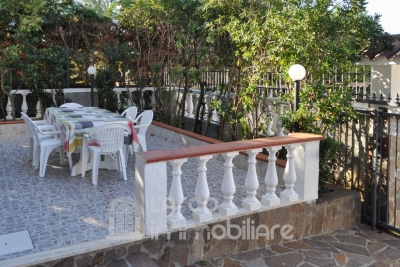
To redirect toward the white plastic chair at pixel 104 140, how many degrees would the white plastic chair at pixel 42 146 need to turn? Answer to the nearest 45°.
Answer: approximately 90° to its right

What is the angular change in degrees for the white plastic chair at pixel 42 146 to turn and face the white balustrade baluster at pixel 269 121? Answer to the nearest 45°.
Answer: approximately 45° to its right

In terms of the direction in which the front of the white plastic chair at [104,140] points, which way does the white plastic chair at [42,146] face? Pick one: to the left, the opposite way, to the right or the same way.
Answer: to the right

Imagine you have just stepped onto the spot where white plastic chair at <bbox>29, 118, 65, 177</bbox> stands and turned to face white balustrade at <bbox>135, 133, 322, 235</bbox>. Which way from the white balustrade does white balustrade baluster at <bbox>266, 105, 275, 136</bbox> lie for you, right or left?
left

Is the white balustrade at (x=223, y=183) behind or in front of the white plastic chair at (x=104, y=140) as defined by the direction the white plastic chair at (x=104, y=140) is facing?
behind

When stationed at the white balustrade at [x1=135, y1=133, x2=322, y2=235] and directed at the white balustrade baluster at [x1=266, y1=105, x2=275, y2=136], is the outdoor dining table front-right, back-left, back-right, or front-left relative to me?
front-left

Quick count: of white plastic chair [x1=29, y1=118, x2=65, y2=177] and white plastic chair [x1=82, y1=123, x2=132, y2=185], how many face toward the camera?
0

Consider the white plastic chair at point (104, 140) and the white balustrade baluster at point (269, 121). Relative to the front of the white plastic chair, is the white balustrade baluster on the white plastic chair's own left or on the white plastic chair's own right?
on the white plastic chair's own right

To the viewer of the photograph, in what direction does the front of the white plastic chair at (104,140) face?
facing away from the viewer and to the left of the viewer

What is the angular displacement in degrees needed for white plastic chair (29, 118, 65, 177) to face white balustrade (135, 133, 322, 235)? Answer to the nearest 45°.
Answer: approximately 90° to its right

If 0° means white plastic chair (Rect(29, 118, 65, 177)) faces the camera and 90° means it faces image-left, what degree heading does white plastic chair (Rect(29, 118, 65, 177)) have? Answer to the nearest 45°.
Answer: approximately 225°
